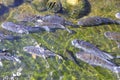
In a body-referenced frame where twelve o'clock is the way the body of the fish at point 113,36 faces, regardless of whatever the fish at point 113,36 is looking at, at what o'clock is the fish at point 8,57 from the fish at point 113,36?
the fish at point 8,57 is roughly at 11 o'clock from the fish at point 113,36.

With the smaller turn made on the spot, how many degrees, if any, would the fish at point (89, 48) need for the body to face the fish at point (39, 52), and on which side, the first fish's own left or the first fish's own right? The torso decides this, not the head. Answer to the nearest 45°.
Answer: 0° — it already faces it

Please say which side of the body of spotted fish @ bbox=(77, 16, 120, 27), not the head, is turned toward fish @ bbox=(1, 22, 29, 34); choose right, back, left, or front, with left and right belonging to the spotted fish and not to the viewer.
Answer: front

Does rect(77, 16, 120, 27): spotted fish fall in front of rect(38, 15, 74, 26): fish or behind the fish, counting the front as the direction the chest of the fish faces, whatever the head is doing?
behind

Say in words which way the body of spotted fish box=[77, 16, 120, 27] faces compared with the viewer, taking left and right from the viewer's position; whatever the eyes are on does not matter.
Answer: facing to the left of the viewer

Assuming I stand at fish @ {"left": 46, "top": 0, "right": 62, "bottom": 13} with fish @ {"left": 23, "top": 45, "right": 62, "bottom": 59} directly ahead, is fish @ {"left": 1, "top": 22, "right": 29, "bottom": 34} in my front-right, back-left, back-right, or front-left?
front-right

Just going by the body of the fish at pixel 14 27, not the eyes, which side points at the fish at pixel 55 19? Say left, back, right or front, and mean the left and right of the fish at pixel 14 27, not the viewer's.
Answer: back

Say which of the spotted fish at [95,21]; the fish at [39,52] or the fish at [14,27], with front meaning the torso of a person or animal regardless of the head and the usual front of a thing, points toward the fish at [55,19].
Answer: the spotted fish

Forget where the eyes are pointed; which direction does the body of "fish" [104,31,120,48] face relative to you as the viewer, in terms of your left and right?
facing to the left of the viewer

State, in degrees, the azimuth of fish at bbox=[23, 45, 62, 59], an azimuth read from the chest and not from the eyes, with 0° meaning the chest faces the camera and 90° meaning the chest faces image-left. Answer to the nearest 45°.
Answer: approximately 90°

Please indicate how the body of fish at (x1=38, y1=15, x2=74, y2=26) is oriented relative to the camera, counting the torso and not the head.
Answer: to the viewer's left

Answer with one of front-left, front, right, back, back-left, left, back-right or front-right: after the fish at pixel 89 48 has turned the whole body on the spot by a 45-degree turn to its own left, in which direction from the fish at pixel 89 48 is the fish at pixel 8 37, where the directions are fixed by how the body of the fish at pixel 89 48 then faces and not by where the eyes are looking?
front-right

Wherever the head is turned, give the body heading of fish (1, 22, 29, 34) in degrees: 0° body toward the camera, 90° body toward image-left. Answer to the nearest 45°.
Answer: approximately 90°

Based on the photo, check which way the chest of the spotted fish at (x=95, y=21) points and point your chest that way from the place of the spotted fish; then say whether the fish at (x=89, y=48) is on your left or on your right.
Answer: on your left
